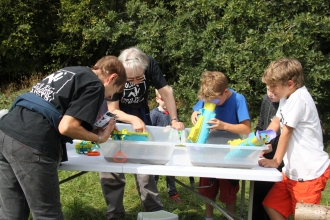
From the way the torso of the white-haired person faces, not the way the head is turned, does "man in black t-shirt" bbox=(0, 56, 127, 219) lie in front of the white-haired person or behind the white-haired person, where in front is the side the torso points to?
in front

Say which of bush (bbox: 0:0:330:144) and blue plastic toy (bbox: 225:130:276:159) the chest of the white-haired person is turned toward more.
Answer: the blue plastic toy

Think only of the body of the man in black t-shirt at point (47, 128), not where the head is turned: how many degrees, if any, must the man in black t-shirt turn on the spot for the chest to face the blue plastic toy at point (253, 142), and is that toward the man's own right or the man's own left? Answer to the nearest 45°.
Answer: approximately 45° to the man's own right

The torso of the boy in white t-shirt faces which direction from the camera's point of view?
to the viewer's left

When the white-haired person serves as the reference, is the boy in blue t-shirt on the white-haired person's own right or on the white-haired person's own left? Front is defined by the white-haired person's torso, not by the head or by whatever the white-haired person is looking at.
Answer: on the white-haired person's own left

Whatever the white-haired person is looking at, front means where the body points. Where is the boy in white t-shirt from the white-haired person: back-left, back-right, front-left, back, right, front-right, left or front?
front-left

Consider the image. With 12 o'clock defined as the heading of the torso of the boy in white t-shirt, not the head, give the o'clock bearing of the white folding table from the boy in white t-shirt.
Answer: The white folding table is roughly at 11 o'clock from the boy in white t-shirt.

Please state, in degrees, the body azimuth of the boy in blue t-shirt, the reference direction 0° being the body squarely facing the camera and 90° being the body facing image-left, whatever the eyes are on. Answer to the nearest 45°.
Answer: approximately 45°

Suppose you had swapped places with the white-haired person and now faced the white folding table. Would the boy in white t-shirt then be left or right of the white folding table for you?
left

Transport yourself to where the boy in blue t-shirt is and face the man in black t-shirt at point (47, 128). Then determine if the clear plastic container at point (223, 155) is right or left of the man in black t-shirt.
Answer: left

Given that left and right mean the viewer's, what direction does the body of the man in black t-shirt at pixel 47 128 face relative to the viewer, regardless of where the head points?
facing away from the viewer and to the right of the viewer

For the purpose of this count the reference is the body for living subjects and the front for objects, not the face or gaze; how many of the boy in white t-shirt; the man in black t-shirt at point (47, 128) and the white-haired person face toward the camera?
1

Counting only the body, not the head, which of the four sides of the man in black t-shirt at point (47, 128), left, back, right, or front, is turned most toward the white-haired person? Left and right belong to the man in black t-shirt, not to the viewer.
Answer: front
